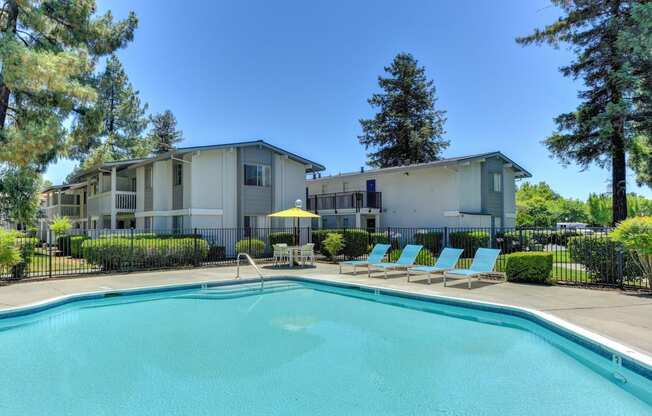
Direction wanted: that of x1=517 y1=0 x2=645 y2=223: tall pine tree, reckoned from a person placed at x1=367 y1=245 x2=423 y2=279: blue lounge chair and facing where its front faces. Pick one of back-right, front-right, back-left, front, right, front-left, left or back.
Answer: back

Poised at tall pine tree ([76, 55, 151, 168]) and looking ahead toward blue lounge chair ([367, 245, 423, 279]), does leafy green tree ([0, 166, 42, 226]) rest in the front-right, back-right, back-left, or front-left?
front-right

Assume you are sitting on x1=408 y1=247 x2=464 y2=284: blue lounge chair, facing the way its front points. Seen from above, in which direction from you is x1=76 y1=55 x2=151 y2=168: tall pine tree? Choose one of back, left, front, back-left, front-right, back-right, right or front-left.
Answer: right

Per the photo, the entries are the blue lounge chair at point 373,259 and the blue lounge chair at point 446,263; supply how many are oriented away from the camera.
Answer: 0

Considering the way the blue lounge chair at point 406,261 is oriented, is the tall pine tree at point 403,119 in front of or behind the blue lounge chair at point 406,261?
behind

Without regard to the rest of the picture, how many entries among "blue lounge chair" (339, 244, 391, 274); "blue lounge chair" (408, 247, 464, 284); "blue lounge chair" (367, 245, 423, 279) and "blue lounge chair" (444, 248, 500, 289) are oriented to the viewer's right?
0

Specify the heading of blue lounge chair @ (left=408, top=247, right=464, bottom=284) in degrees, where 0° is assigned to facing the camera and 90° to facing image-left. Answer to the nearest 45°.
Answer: approximately 45°

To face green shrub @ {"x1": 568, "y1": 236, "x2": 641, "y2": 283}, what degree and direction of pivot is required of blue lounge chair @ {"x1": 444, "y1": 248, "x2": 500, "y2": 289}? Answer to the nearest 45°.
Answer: approximately 135° to its left

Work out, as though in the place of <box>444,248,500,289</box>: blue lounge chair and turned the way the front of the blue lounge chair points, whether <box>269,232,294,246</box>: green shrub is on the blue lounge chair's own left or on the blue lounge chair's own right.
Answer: on the blue lounge chair's own right

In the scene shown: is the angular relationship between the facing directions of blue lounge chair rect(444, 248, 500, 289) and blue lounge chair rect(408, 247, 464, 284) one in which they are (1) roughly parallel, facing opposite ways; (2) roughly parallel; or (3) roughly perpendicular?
roughly parallel

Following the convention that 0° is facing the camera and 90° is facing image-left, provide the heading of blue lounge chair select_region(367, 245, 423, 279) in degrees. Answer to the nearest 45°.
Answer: approximately 45°

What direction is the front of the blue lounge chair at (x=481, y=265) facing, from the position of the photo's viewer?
facing the viewer and to the left of the viewer

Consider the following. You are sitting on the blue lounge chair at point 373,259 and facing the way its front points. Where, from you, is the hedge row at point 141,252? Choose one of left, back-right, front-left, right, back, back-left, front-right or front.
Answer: front-right

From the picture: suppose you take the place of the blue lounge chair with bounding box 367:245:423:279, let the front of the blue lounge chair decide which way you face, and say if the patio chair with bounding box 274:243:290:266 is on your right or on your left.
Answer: on your right
